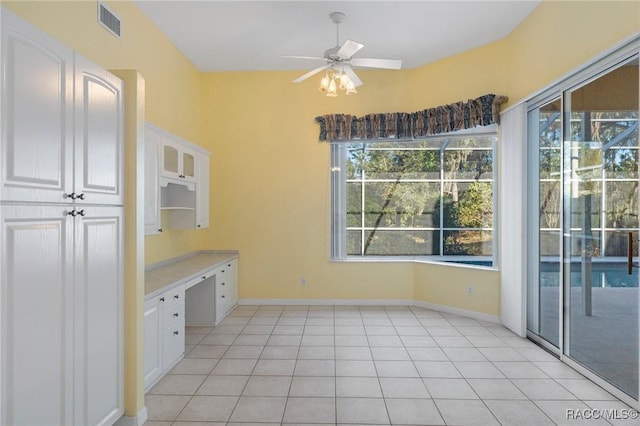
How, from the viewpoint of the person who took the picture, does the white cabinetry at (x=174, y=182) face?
facing the viewer and to the right of the viewer

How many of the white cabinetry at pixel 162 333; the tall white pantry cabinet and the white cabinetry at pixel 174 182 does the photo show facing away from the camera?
0

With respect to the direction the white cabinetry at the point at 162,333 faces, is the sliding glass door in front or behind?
in front

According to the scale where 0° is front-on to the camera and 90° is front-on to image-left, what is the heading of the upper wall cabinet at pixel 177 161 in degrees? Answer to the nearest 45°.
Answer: approximately 315°

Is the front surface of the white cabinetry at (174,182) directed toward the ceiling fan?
yes

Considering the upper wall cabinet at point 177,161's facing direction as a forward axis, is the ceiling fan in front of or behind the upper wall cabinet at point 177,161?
in front

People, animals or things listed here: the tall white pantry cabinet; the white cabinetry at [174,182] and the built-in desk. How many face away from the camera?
0

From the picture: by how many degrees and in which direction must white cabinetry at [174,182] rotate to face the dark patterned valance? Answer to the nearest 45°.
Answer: approximately 45° to its left

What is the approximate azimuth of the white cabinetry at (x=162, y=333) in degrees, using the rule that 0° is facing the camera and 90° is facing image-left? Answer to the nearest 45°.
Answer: approximately 315°

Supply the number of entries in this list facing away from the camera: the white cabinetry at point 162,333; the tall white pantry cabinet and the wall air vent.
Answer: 0
